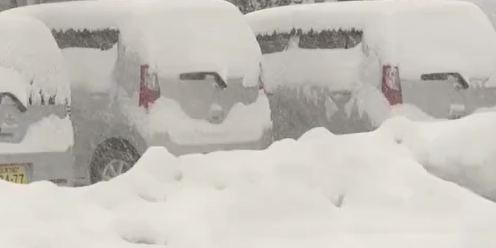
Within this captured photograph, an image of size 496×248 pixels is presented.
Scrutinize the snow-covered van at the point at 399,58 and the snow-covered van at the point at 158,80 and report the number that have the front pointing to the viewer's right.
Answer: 0

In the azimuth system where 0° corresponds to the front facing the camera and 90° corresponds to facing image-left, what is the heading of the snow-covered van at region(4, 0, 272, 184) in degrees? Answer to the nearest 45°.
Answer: approximately 135°

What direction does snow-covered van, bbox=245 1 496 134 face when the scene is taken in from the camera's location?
facing away from the viewer and to the left of the viewer

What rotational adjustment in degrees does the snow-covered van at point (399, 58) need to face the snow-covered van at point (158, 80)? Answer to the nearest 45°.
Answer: approximately 90° to its left

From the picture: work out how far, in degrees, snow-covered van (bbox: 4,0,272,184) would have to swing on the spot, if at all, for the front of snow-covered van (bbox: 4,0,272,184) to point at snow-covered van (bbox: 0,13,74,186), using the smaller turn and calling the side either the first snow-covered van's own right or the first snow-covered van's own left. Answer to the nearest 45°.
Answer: approximately 90° to the first snow-covered van's own left

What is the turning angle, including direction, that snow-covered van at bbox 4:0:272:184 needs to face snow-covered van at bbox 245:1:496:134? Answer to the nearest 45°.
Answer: approximately 135° to its right

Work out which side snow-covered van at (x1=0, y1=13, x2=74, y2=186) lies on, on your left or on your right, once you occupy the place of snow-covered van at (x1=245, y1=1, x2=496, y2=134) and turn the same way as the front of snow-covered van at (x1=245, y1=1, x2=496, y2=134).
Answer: on your left

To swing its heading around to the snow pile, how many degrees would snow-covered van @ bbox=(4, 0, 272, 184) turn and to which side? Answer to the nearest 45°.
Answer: approximately 180°
